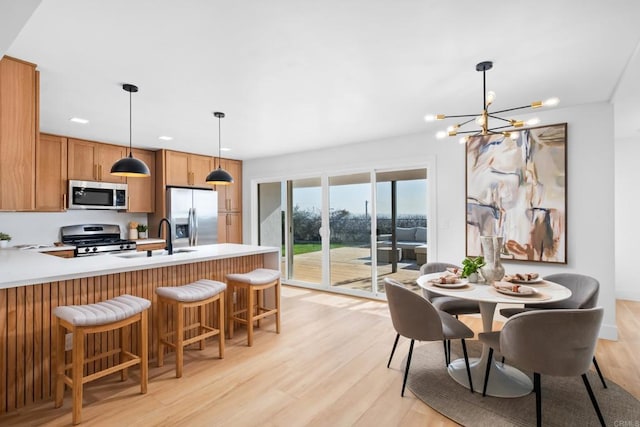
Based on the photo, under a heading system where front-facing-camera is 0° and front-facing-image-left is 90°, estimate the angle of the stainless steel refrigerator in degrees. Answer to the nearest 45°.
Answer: approximately 315°

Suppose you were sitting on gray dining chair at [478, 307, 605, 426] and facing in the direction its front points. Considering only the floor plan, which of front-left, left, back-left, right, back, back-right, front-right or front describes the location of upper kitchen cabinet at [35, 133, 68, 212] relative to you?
front-left

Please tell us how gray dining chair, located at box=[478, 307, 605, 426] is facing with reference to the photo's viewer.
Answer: facing away from the viewer and to the left of the viewer

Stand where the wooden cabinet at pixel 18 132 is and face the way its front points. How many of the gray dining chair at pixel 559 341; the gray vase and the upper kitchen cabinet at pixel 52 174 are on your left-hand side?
1

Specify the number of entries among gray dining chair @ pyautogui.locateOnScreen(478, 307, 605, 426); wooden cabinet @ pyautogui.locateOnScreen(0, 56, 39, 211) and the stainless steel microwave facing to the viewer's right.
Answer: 1

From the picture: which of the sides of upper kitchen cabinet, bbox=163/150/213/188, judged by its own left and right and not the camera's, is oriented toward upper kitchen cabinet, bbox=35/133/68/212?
right

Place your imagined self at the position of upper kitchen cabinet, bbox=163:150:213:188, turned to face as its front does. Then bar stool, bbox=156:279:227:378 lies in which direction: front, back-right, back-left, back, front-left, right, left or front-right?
front-right

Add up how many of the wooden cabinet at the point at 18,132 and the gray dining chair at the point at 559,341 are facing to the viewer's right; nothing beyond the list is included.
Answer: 1

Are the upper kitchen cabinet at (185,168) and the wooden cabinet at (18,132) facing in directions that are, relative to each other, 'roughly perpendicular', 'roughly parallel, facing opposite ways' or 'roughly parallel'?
roughly perpendicular

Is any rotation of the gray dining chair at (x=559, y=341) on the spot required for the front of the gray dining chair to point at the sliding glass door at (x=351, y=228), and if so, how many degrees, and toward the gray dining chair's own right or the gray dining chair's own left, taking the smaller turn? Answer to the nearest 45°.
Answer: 0° — it already faces it

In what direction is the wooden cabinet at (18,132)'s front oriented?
to the viewer's right

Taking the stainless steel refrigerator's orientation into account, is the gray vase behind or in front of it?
in front

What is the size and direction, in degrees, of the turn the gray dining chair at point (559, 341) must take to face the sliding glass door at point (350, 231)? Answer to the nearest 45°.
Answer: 0° — it already faces it

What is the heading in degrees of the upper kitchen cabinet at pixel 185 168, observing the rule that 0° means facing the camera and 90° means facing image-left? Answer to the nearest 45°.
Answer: approximately 315°
